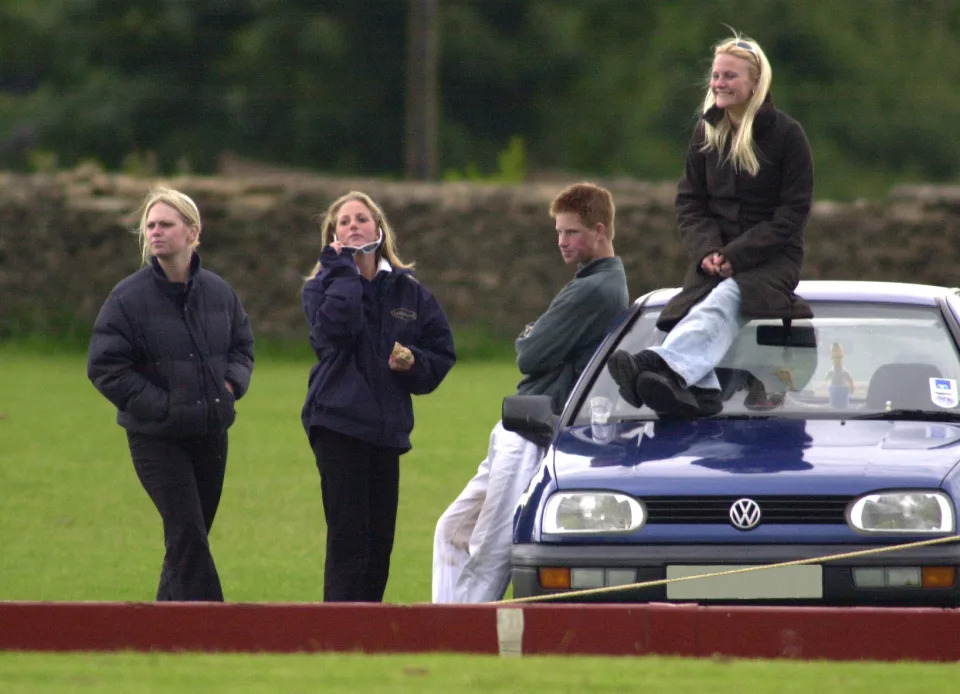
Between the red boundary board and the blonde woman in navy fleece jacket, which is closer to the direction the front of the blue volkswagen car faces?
the red boundary board

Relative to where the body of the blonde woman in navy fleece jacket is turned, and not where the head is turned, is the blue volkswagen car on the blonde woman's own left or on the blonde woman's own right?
on the blonde woman's own left

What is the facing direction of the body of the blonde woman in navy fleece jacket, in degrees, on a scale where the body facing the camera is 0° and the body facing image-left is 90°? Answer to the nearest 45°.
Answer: approximately 0°

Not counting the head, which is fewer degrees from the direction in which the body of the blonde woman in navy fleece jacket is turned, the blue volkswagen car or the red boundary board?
the red boundary board

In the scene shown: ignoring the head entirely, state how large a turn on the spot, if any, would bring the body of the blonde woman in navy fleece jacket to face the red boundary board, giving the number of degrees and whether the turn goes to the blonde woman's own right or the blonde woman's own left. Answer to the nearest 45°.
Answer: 0° — they already face it

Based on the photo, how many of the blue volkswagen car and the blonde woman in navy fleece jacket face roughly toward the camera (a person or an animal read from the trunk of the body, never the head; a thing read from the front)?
2
